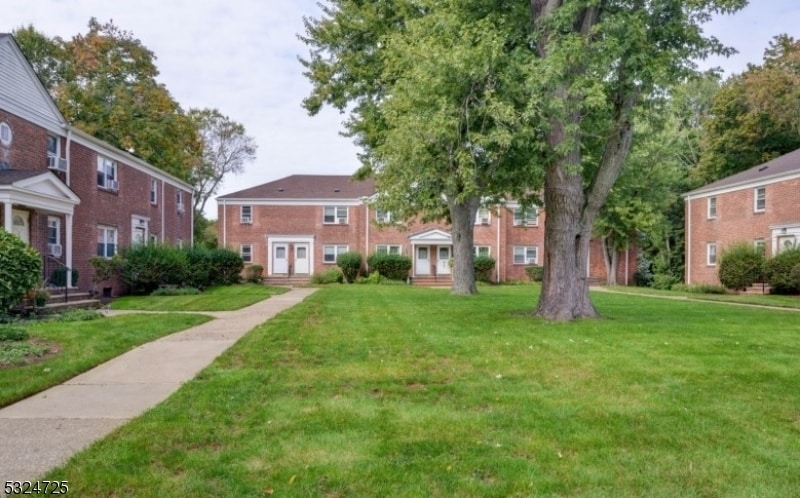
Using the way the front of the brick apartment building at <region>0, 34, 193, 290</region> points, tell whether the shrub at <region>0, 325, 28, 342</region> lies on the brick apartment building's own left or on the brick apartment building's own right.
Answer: on the brick apartment building's own right

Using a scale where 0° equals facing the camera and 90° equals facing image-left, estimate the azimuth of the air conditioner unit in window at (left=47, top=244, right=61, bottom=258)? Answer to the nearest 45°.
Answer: approximately 315°

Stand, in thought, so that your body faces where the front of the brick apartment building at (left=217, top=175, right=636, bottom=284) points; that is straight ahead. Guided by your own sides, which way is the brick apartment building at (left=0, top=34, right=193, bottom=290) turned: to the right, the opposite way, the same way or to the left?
to the left

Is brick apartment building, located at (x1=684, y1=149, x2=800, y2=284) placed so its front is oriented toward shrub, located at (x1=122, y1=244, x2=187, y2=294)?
yes

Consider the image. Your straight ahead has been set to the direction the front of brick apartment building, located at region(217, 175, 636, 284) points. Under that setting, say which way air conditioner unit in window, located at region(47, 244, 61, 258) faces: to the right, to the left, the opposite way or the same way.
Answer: to the left

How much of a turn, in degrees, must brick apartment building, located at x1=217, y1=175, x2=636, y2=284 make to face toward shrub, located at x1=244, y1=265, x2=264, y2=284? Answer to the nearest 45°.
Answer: approximately 45° to its right

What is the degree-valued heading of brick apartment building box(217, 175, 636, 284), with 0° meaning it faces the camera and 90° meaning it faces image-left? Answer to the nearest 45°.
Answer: approximately 0°

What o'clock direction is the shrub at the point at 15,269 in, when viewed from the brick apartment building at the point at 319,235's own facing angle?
The shrub is roughly at 12 o'clock from the brick apartment building.

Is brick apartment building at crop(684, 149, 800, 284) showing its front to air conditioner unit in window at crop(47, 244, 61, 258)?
yes
